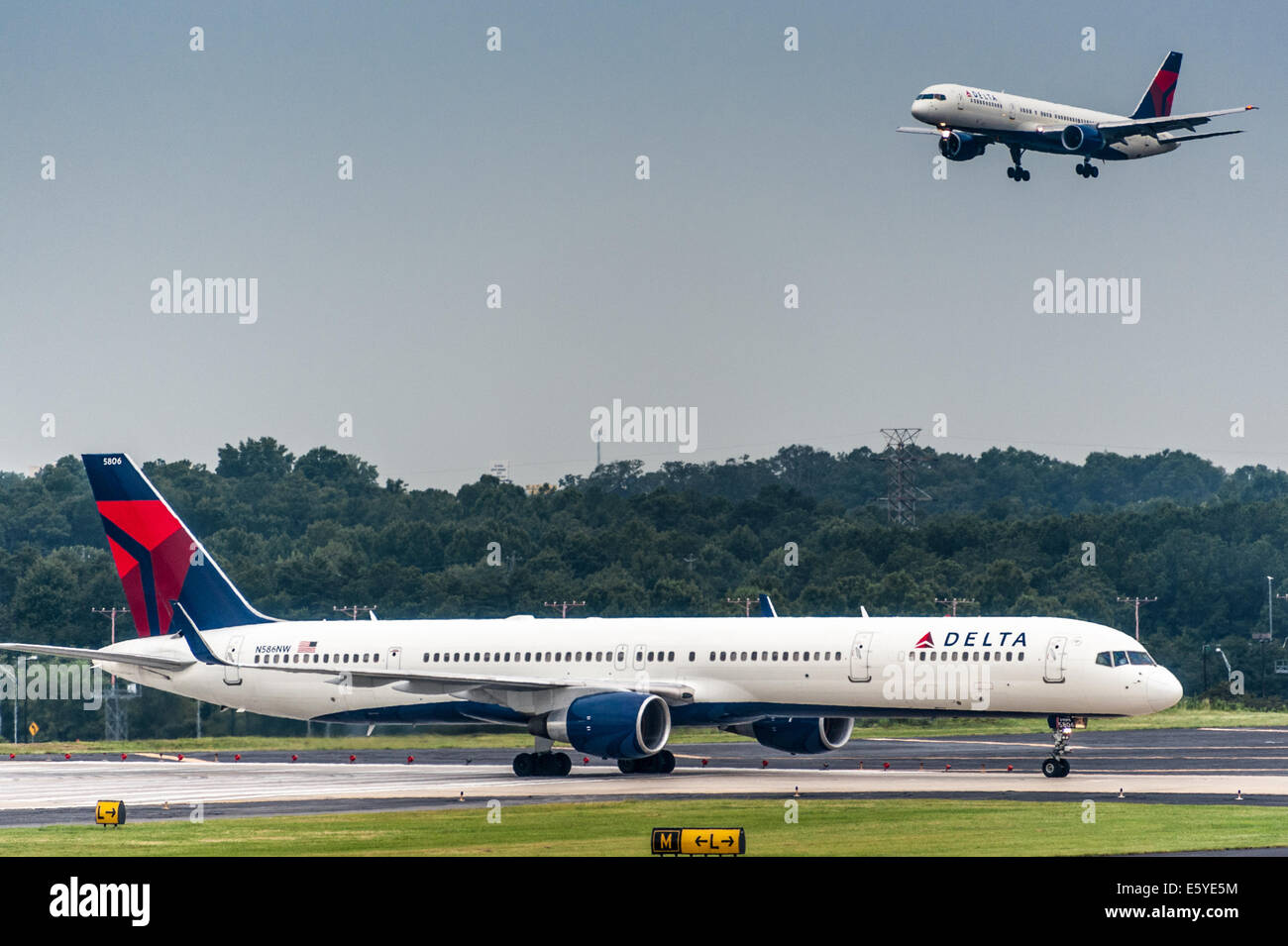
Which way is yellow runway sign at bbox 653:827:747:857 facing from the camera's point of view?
toward the camera
